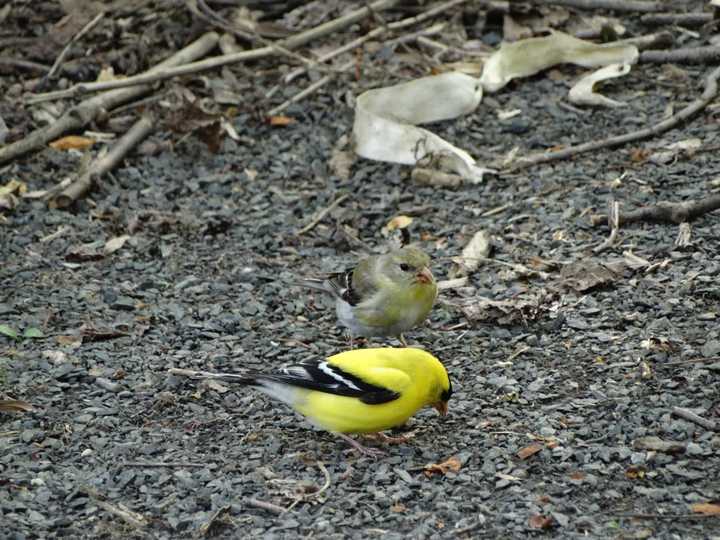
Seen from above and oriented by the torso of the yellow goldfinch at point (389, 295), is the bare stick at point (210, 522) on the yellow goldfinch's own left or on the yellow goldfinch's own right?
on the yellow goldfinch's own right

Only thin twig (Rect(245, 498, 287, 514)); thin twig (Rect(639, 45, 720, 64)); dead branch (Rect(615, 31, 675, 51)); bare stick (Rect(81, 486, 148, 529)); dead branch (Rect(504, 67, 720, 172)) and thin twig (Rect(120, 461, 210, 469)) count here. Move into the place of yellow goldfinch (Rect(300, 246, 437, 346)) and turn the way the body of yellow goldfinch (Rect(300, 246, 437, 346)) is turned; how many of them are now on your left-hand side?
3

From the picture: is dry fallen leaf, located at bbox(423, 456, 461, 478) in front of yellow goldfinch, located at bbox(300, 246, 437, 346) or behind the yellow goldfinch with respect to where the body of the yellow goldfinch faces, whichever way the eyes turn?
in front

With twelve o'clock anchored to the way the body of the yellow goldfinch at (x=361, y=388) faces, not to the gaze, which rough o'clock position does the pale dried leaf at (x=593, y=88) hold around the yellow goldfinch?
The pale dried leaf is roughly at 10 o'clock from the yellow goldfinch.

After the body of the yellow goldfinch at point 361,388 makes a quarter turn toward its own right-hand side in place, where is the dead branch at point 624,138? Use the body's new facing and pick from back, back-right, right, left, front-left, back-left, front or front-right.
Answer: back-left

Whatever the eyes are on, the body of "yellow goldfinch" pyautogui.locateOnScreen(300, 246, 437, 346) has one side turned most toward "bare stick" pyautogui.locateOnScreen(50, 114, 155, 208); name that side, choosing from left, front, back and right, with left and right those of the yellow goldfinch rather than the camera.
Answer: back

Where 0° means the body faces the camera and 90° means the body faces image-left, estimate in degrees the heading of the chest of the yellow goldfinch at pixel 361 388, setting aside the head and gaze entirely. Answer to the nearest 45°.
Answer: approximately 270°

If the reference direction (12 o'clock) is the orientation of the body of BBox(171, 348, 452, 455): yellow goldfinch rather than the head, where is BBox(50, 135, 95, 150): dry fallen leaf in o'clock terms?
The dry fallen leaf is roughly at 8 o'clock from the yellow goldfinch.

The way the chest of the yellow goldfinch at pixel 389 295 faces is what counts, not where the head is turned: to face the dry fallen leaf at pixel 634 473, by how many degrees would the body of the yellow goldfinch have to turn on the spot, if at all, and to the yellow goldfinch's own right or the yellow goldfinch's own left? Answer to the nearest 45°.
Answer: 0° — it already faces it

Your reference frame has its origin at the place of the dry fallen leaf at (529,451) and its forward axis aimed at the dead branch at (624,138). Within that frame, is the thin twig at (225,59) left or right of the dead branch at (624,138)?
left

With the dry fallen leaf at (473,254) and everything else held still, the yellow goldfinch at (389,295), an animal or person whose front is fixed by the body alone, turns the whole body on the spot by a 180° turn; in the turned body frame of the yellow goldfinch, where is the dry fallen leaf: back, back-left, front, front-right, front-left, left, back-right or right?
right

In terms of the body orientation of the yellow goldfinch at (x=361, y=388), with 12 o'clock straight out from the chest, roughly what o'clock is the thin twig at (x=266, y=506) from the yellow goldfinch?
The thin twig is roughly at 4 o'clock from the yellow goldfinch.

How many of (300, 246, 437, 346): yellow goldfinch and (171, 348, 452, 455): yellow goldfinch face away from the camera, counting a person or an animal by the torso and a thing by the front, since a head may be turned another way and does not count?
0

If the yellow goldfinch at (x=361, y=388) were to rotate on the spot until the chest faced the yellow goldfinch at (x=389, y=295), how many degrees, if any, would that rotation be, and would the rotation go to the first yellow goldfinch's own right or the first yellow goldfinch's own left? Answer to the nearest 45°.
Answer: approximately 90° to the first yellow goldfinch's own left

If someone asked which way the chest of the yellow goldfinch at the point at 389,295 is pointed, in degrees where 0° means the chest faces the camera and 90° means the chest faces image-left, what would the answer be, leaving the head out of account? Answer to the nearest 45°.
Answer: approximately 315°

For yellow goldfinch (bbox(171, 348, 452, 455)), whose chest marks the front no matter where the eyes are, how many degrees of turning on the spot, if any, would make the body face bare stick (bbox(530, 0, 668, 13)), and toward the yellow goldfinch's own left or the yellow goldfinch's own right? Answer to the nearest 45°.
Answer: approximately 45° to the yellow goldfinch's own left

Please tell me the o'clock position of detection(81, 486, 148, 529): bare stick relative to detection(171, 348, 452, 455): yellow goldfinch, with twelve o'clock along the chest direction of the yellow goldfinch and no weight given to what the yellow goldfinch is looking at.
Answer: The bare stick is roughly at 5 o'clock from the yellow goldfinch.

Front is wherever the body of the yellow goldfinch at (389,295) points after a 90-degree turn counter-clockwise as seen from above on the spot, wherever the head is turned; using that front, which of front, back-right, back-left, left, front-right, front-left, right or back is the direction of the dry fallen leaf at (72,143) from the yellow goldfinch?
left

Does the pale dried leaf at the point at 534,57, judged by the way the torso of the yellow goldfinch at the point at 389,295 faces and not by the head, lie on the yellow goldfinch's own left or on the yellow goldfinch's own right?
on the yellow goldfinch's own left
